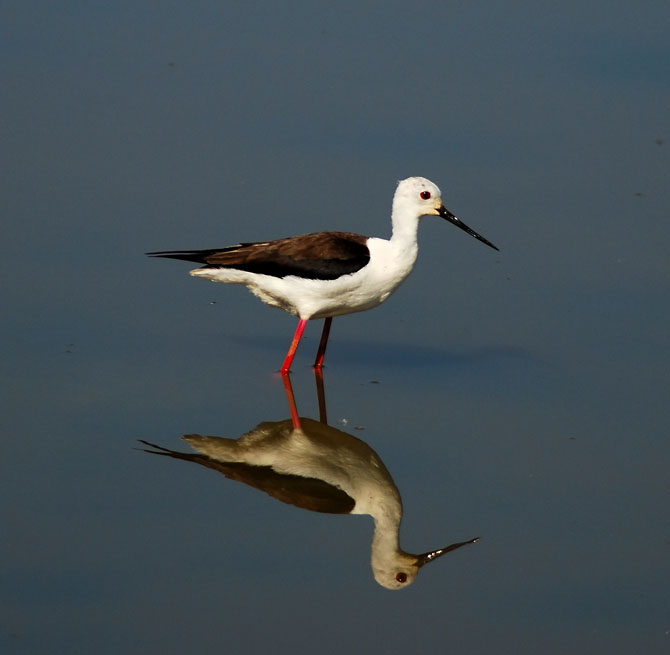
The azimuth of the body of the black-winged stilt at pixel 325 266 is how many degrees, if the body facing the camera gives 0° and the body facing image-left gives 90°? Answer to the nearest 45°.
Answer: approximately 270°
